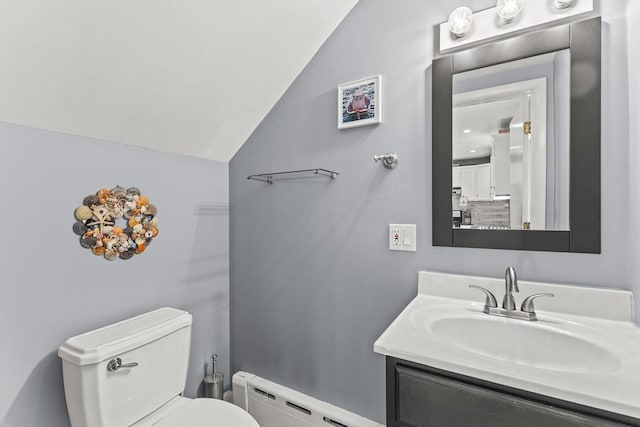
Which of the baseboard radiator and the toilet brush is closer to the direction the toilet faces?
the baseboard radiator

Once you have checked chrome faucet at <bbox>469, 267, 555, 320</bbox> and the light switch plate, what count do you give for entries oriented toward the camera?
2

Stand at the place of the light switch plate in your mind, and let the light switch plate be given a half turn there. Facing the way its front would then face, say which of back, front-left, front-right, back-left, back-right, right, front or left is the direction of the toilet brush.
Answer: left

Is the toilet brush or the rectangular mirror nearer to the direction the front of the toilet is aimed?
the rectangular mirror

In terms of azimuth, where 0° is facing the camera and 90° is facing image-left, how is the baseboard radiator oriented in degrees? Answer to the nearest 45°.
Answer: approximately 45°

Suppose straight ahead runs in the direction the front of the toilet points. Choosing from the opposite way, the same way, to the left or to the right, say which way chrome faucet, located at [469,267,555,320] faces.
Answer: to the right

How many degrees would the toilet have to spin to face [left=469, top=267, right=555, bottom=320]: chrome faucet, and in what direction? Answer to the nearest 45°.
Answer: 0° — it already faces it

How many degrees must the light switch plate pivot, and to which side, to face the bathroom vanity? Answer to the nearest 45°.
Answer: approximately 45° to its left

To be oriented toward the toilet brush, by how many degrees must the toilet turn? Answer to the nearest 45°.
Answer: approximately 90° to its left

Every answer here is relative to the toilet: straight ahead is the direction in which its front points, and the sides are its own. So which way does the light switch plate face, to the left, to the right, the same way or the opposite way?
to the right
